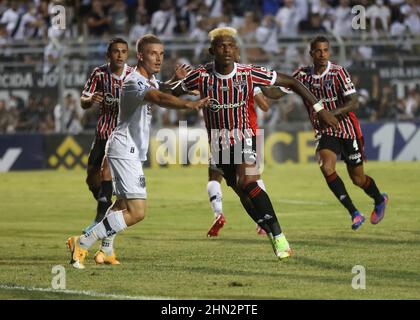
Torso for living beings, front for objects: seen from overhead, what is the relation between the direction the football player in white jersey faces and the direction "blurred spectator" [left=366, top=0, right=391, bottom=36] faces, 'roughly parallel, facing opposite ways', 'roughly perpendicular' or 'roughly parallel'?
roughly perpendicular

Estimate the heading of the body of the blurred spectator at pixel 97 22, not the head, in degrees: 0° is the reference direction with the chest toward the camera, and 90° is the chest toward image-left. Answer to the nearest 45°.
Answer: approximately 0°

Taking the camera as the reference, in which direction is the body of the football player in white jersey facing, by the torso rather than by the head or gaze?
to the viewer's right

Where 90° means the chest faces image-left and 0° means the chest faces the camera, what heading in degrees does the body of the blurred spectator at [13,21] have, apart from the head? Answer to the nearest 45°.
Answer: approximately 0°
